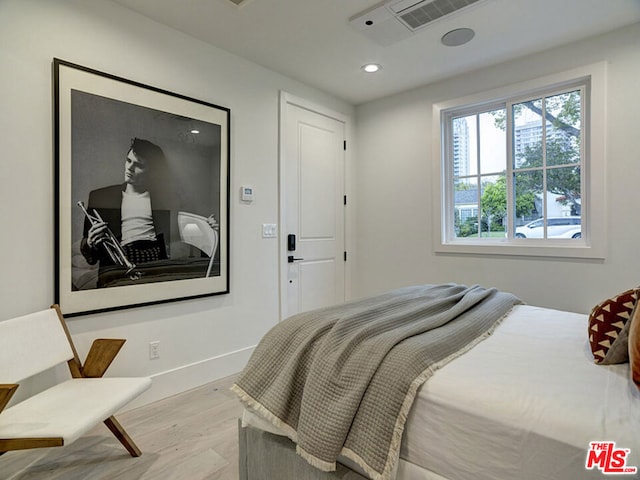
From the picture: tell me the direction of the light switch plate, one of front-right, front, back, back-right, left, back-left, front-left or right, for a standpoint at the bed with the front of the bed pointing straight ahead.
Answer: front-right

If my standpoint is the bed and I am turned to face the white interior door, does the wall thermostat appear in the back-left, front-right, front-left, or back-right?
front-left

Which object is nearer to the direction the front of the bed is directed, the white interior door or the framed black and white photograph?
the framed black and white photograph

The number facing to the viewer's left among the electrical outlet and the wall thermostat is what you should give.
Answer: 0

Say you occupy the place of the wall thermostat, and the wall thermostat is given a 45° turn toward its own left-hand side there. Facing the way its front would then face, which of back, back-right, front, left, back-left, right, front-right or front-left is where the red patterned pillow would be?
front-right

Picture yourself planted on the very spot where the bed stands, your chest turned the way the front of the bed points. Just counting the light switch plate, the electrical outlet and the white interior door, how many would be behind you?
0

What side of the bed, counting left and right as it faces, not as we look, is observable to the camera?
left

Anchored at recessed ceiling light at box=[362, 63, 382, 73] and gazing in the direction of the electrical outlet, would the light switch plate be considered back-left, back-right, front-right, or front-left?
front-right

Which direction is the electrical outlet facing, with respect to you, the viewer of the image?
facing the viewer and to the right of the viewer

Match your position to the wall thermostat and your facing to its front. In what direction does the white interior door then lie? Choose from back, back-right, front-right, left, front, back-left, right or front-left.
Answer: left

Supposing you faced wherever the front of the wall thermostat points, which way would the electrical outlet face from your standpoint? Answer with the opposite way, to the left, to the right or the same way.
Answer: the same way

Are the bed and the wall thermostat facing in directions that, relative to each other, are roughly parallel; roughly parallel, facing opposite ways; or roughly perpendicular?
roughly parallel, facing opposite ways

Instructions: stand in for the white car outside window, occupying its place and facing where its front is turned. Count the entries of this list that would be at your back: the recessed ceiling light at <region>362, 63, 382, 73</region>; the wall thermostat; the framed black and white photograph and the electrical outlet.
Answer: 0

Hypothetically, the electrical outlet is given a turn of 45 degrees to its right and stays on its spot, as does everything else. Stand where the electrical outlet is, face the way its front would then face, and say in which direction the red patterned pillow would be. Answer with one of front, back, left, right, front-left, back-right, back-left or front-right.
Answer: front-left
